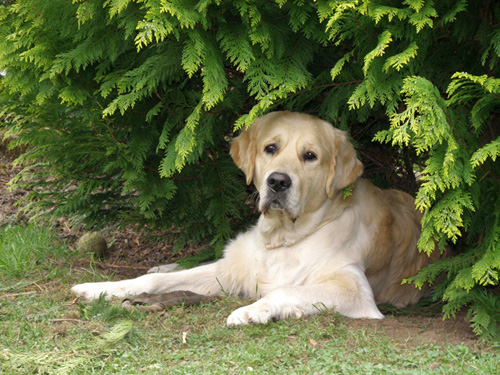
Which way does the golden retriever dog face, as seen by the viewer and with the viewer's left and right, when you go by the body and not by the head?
facing the viewer and to the left of the viewer

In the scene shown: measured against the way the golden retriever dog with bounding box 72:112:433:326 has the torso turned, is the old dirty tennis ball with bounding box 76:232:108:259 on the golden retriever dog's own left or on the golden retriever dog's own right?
on the golden retriever dog's own right
